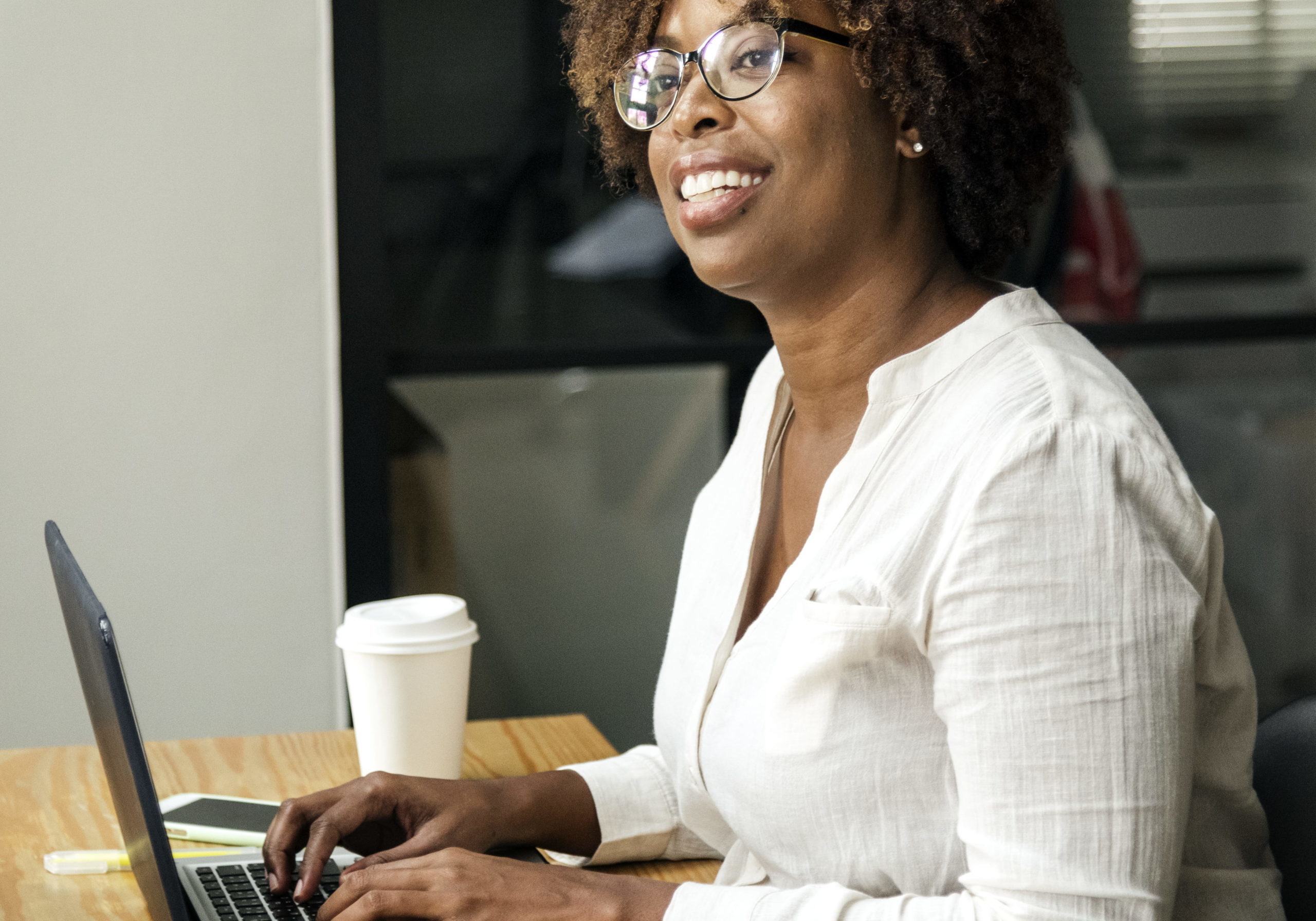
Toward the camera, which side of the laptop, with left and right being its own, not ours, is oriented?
right

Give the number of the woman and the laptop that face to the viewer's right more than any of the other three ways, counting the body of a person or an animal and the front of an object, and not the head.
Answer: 1

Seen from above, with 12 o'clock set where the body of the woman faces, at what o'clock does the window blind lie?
The window blind is roughly at 5 o'clock from the woman.

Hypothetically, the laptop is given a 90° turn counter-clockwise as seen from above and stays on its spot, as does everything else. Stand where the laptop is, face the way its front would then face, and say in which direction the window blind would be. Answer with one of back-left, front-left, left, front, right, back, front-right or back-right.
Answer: front-right

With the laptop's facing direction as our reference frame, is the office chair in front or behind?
in front

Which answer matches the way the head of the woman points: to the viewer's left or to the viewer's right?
to the viewer's left

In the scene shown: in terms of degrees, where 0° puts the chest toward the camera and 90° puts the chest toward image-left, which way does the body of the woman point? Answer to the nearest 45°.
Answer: approximately 45°
